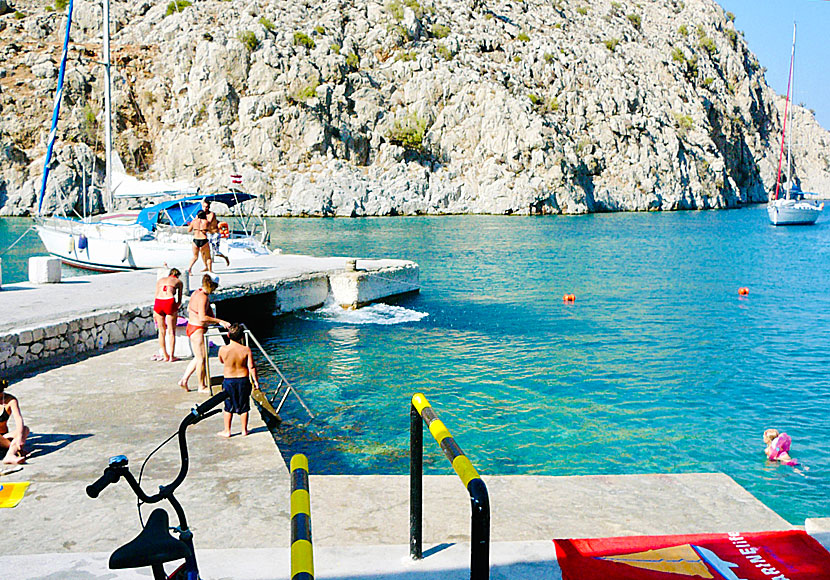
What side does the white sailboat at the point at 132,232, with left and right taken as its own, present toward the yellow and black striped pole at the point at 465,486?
left

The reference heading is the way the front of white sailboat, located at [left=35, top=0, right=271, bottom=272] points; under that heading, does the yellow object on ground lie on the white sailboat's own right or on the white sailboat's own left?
on the white sailboat's own left

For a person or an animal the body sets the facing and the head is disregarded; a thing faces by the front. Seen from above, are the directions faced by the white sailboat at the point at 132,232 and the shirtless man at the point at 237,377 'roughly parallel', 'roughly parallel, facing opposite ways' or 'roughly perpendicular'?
roughly perpendicular

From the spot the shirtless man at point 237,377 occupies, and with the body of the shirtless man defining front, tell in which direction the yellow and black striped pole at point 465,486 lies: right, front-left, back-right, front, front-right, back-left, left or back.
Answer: back

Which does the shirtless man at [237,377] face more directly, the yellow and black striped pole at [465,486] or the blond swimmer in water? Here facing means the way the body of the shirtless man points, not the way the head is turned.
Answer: the blond swimmer in water

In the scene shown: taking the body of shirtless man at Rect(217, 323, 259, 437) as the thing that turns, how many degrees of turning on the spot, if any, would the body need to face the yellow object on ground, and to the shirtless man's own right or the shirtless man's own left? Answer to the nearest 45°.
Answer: approximately 135° to the shirtless man's own left

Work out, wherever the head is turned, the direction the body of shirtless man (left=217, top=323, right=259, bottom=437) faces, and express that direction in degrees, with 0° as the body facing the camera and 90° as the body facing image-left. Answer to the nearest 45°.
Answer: approximately 180°

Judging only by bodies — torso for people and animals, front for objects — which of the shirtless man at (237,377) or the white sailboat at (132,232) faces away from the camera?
the shirtless man

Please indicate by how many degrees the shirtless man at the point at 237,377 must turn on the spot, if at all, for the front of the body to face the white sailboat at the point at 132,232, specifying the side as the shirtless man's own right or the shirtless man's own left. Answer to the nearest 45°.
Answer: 0° — they already face it

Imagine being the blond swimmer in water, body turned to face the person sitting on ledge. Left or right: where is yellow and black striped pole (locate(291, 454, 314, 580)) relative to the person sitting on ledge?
left

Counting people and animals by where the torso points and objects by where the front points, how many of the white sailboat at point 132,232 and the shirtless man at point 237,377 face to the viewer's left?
1

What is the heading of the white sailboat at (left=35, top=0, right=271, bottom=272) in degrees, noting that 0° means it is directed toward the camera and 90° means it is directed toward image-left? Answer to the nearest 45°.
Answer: approximately 90°

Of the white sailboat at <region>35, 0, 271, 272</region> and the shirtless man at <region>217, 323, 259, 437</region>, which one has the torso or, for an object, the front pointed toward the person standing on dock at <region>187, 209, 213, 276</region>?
the shirtless man
